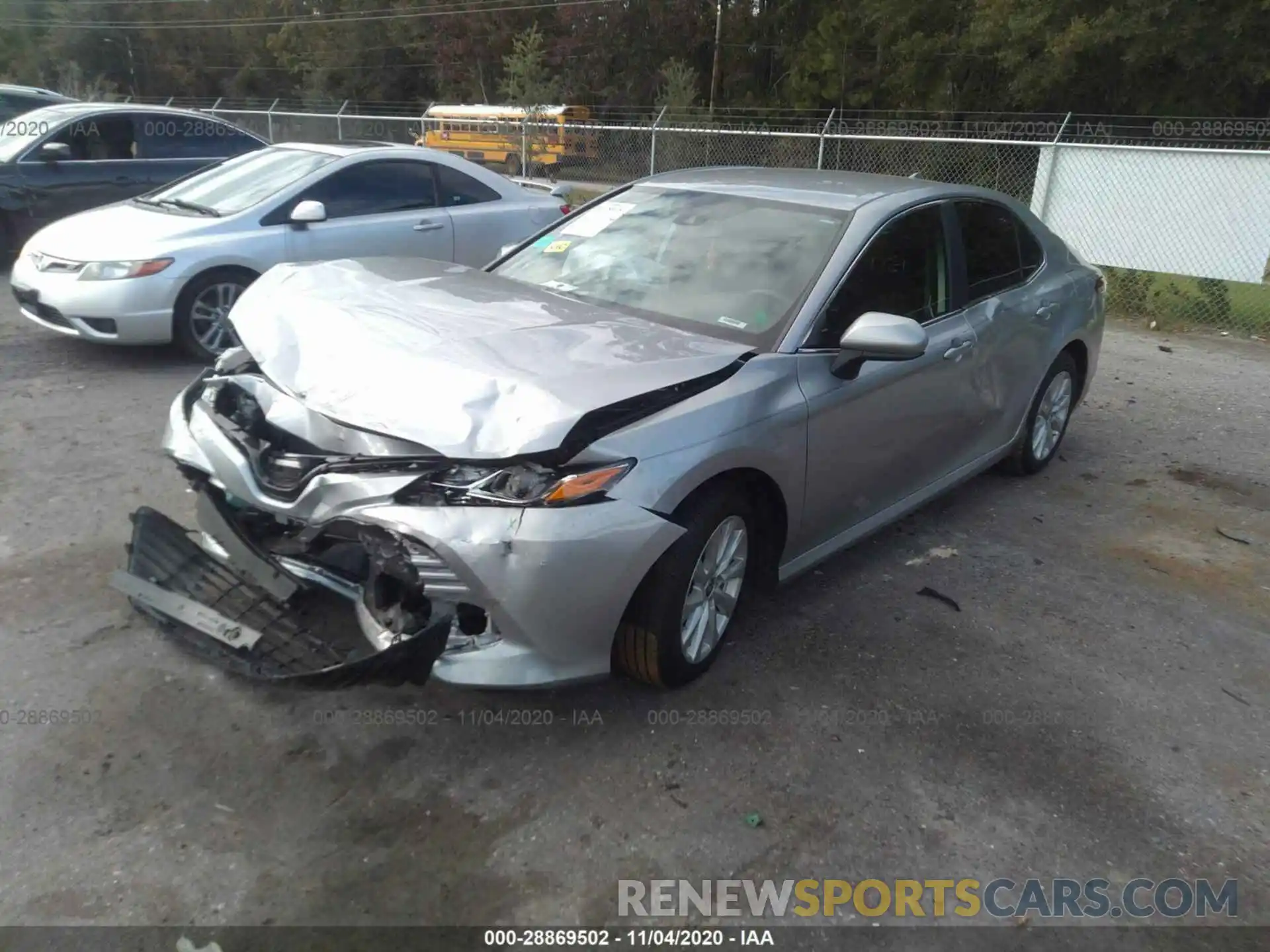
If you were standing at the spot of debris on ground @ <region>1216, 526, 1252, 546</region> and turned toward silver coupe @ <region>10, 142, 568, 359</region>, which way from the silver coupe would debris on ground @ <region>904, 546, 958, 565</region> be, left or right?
left

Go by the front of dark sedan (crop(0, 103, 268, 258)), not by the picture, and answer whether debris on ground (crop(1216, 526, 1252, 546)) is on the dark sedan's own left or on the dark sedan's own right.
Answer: on the dark sedan's own left

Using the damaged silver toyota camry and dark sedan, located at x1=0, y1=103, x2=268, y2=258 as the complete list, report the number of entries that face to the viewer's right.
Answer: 0

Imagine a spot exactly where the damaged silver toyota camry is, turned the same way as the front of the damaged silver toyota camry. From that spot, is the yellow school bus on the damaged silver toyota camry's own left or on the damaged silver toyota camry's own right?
on the damaged silver toyota camry's own right

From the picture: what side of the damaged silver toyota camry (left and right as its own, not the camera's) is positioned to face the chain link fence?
back

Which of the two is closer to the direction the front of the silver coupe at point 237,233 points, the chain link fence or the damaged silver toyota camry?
the damaged silver toyota camry

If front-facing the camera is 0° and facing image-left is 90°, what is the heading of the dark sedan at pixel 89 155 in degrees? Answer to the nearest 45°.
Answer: approximately 45°

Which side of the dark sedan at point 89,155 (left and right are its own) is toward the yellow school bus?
back

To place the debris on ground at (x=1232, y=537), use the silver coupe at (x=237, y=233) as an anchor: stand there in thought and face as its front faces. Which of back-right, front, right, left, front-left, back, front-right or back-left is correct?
left

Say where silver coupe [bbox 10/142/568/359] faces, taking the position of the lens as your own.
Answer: facing the viewer and to the left of the viewer

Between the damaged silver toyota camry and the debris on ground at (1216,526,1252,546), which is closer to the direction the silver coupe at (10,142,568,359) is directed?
the damaged silver toyota camry

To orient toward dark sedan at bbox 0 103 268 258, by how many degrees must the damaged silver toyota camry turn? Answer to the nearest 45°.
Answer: approximately 90° to its right
